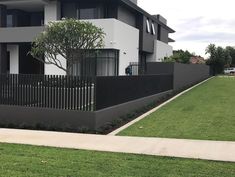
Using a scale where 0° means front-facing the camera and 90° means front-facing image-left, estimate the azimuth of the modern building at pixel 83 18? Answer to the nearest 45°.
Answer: approximately 0°

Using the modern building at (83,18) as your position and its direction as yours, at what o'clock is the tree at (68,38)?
The tree is roughly at 12 o'clock from the modern building.

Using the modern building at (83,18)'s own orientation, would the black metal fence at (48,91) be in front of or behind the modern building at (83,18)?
in front
